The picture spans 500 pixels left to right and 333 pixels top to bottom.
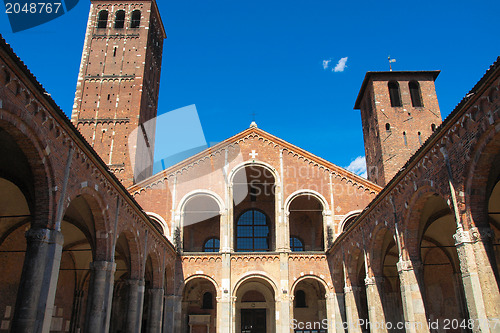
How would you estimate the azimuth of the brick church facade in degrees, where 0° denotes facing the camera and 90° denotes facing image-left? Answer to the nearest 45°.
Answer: approximately 0°

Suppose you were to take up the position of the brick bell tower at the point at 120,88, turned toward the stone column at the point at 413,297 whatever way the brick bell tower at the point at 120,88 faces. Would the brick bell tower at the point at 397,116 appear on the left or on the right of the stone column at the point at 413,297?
left

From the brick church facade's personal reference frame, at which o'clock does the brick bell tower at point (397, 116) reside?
The brick bell tower is roughly at 8 o'clock from the brick church facade.
